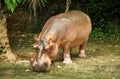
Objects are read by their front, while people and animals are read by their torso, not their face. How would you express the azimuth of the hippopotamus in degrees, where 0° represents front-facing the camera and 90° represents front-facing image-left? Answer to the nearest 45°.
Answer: approximately 45°
